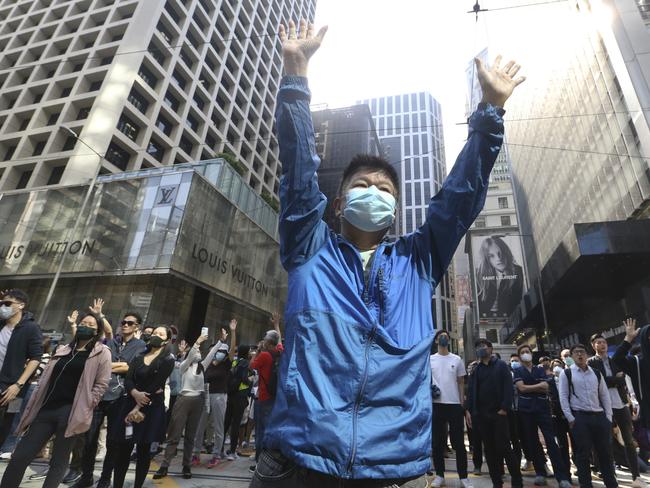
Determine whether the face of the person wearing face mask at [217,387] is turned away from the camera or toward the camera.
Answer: toward the camera

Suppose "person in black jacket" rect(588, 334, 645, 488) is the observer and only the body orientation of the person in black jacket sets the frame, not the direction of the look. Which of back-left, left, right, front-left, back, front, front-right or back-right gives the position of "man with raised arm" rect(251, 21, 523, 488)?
front

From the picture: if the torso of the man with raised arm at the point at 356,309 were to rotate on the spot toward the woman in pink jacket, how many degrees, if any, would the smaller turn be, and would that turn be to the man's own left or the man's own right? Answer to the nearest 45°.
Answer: approximately 135° to the man's own right

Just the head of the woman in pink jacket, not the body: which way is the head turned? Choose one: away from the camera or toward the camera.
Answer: toward the camera

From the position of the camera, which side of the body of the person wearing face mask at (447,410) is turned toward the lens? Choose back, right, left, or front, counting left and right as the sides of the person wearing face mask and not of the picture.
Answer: front

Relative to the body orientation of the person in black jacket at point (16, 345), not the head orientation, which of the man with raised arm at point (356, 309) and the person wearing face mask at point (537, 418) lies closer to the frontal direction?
the man with raised arm

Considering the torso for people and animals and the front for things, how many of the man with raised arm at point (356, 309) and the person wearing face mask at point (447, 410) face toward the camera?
2

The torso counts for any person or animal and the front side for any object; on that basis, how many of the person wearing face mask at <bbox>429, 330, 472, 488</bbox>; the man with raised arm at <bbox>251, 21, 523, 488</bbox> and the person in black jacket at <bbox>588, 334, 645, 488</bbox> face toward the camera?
3

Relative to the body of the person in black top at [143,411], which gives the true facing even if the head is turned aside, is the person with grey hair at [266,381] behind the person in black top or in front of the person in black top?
behind

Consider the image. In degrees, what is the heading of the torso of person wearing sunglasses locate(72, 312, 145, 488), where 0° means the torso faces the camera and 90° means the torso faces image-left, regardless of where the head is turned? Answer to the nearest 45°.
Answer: approximately 45°

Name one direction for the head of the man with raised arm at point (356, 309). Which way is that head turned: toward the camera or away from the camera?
toward the camera
